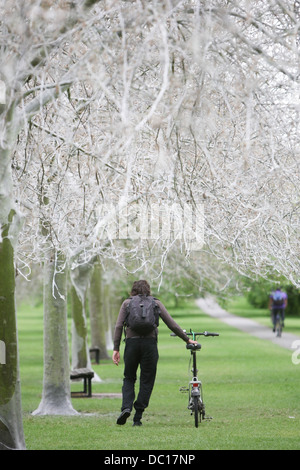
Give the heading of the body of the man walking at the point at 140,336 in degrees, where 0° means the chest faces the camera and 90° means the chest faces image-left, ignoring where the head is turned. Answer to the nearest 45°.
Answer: approximately 180°

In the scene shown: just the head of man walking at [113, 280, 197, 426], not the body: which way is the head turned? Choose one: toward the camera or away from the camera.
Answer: away from the camera
